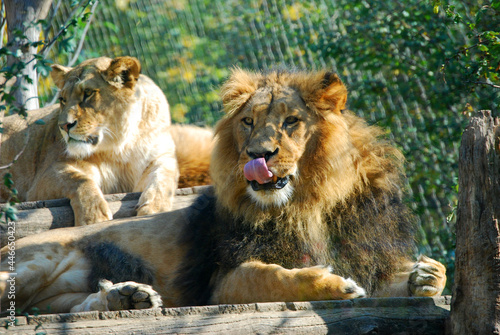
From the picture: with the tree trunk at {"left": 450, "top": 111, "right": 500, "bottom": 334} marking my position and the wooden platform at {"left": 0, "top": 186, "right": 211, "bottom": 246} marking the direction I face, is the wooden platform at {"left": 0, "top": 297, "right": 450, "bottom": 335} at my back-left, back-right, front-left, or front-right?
front-left

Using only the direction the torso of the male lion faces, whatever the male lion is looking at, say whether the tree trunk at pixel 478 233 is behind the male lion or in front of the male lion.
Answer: in front

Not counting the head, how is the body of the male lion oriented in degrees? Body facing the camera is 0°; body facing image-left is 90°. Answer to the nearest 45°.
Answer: approximately 315°
